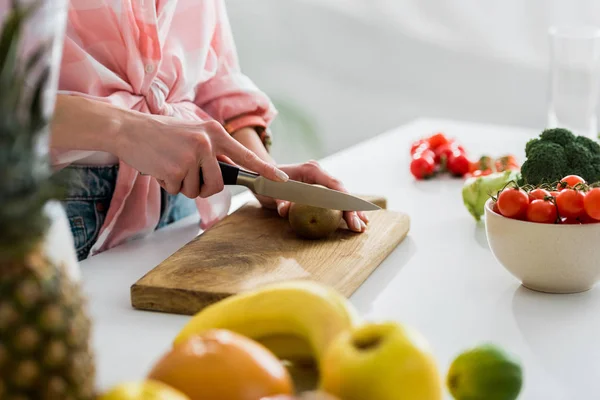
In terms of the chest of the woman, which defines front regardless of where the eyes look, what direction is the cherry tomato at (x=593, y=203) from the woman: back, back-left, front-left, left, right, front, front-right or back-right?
front

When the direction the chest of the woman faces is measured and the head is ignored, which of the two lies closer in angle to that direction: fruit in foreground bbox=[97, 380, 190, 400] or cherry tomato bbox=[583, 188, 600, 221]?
the cherry tomato

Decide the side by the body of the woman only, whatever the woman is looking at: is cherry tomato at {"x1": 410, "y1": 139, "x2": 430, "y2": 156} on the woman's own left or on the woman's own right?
on the woman's own left

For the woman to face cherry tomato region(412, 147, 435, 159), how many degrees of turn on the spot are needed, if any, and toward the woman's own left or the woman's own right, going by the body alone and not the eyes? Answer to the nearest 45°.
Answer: approximately 90° to the woman's own left

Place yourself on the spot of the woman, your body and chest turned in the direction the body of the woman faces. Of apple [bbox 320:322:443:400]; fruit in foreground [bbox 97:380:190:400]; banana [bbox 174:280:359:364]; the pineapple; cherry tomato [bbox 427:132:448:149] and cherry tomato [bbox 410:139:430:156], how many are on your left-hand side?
2

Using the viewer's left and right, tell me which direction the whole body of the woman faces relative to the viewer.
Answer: facing the viewer and to the right of the viewer

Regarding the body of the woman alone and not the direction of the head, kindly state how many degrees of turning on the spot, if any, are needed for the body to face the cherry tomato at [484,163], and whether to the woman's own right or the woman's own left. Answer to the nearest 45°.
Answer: approximately 45° to the woman's own left

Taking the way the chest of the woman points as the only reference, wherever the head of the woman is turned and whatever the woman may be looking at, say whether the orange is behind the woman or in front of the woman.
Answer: in front

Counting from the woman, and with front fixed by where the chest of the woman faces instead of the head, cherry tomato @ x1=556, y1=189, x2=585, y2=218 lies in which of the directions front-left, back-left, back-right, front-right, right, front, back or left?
front

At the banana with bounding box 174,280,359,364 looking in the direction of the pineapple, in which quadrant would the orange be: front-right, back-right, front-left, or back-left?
front-left

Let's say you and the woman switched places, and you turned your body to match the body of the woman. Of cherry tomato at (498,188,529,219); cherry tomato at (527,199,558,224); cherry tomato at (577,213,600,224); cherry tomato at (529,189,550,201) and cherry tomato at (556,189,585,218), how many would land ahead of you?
5

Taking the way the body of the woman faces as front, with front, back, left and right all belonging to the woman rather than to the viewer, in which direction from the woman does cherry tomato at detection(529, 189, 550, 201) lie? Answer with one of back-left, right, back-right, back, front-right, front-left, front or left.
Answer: front

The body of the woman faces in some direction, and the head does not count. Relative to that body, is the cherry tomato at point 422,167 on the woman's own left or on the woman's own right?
on the woman's own left

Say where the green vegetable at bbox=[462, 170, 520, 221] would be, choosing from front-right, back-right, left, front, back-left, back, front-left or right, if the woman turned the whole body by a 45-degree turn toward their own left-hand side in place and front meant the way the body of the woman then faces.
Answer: front

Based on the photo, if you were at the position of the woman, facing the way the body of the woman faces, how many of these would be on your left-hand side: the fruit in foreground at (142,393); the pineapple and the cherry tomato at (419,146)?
1

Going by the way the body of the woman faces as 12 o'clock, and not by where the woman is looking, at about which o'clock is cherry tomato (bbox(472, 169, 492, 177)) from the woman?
The cherry tomato is roughly at 10 o'clock from the woman.
